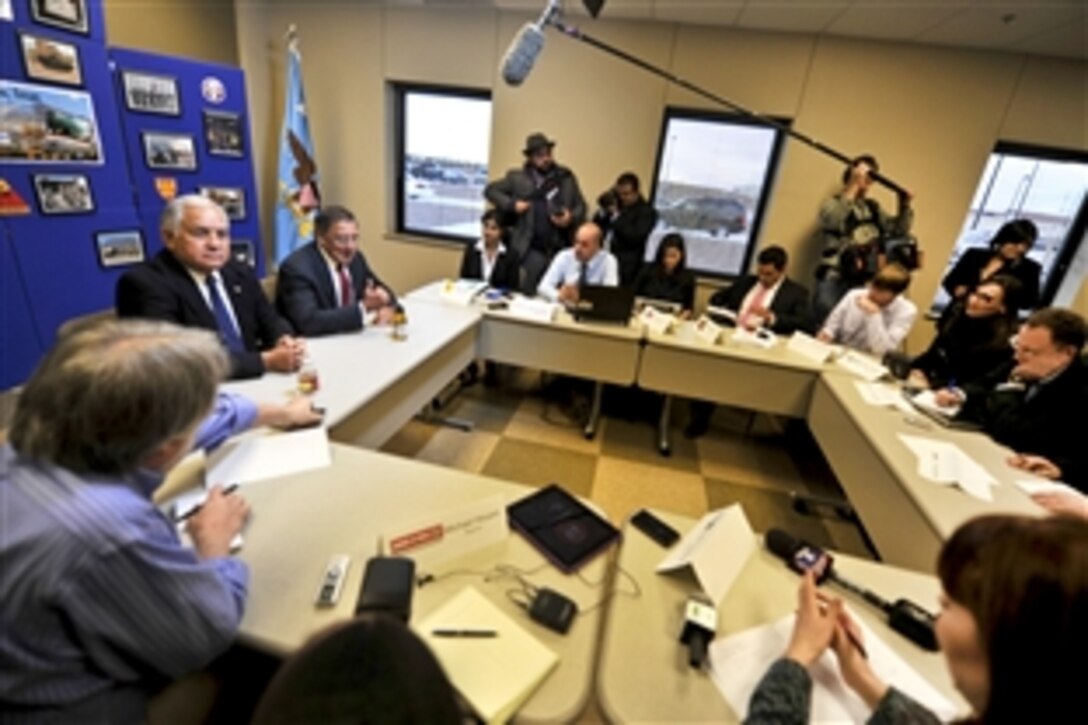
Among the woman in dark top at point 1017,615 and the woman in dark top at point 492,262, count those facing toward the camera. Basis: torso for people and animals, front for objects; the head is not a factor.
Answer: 1

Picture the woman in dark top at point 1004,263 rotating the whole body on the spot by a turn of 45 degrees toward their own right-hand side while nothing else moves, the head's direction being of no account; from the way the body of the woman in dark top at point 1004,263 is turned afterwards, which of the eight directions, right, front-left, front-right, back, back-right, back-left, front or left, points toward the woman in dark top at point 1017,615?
left

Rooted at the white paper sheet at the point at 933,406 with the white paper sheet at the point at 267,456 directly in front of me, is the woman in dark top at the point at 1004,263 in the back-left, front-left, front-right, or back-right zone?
back-right

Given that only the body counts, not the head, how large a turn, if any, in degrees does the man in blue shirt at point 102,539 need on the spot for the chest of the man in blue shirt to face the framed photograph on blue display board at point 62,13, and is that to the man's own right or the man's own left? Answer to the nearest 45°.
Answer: approximately 45° to the man's own left

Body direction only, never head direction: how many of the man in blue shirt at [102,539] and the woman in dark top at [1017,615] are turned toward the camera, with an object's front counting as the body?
0

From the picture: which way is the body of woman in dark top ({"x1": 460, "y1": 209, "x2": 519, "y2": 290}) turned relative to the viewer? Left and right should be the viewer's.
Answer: facing the viewer

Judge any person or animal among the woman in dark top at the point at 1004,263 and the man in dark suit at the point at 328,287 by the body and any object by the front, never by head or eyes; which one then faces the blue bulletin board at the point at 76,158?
the woman in dark top

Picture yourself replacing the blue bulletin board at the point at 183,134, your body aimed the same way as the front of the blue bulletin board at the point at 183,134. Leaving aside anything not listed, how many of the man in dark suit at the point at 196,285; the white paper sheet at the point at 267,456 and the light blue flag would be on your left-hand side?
1

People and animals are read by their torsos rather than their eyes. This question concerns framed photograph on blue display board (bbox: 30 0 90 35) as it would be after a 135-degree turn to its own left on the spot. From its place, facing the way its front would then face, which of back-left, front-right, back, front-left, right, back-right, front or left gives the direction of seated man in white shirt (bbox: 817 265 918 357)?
back-right

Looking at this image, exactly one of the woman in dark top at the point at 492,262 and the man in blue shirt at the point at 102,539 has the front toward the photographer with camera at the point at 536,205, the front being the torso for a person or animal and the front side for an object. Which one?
the man in blue shirt

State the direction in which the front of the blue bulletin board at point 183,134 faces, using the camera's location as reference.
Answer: facing the viewer and to the right of the viewer

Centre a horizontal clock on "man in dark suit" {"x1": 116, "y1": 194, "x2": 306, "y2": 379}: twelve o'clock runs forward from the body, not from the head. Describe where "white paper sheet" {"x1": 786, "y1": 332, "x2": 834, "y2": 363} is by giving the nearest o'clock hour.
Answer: The white paper sheet is roughly at 11 o'clock from the man in dark suit.

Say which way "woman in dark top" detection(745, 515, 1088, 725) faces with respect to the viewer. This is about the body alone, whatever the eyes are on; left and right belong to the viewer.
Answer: facing away from the viewer and to the left of the viewer

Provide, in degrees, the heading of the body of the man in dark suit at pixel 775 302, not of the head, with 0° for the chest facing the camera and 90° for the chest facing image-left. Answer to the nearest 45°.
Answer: approximately 45°
